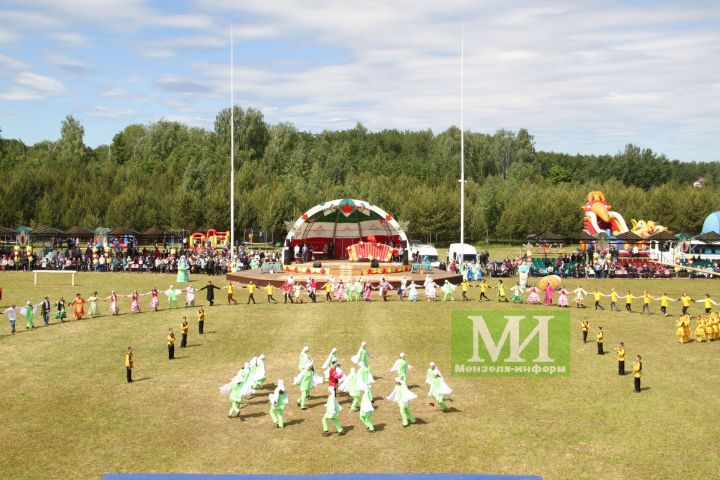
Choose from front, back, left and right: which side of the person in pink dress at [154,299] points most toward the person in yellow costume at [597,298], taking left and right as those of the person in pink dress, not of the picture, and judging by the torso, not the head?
left

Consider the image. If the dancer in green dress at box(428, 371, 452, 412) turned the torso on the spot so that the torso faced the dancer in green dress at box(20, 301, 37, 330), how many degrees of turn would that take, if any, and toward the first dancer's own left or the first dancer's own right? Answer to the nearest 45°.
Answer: approximately 90° to the first dancer's own right

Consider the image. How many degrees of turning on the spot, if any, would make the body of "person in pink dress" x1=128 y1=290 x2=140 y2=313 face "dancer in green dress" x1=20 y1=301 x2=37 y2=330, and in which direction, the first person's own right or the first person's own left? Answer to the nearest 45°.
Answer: approximately 45° to the first person's own right

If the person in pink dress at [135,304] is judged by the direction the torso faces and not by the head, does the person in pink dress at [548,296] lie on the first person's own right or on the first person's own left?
on the first person's own left

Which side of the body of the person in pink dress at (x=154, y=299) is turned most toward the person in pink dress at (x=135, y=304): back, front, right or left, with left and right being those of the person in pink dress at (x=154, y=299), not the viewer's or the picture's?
right

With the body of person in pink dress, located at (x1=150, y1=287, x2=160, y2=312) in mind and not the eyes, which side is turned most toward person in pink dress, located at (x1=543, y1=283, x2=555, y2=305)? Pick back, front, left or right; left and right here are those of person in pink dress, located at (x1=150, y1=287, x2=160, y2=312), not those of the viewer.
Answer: left

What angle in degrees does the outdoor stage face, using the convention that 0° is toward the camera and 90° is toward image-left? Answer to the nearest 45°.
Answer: approximately 0°

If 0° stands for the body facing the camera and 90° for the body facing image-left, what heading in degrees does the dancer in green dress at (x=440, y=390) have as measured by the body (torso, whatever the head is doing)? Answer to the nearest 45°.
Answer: approximately 45°

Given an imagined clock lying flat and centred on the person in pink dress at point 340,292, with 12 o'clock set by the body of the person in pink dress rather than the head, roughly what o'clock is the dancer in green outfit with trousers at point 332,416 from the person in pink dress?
The dancer in green outfit with trousers is roughly at 12 o'clock from the person in pink dress.

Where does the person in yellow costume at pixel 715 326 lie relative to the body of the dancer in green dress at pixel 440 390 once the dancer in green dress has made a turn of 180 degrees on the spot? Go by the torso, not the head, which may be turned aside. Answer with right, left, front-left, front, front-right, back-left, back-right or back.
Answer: front

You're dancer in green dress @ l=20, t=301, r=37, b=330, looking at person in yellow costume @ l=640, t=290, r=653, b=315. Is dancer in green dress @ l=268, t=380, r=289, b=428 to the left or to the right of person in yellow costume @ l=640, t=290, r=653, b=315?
right

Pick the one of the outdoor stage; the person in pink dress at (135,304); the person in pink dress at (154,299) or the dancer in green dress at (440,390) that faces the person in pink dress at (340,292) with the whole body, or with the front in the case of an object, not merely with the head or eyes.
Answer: the outdoor stage
